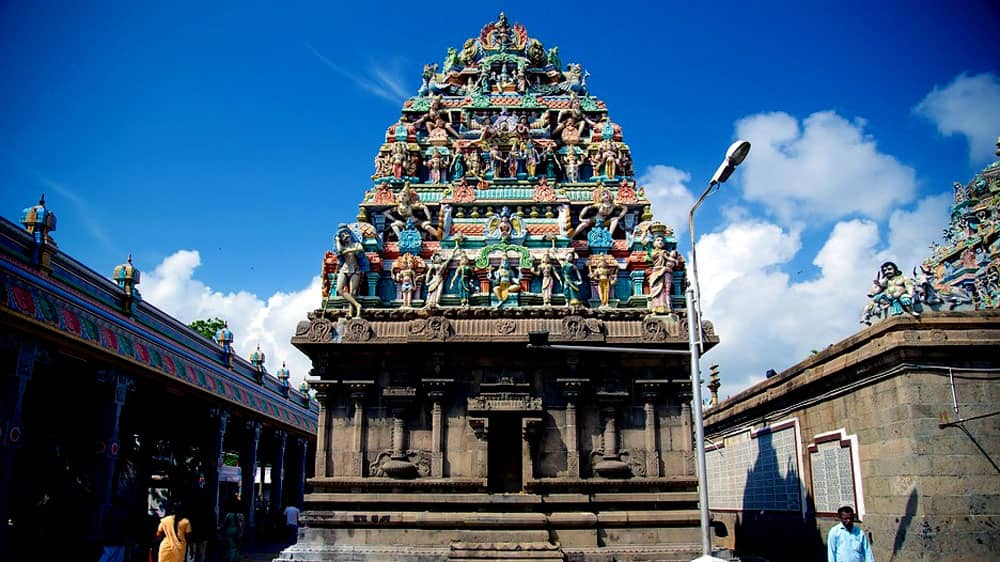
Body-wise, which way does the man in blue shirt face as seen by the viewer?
toward the camera

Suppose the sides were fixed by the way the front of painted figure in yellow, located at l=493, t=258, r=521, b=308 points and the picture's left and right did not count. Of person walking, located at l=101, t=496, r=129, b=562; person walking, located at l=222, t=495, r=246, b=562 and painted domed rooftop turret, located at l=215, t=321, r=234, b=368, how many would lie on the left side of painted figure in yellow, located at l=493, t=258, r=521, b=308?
0

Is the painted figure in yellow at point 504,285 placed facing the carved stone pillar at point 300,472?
no

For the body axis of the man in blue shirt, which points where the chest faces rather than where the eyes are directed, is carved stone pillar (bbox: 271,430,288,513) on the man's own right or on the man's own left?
on the man's own right

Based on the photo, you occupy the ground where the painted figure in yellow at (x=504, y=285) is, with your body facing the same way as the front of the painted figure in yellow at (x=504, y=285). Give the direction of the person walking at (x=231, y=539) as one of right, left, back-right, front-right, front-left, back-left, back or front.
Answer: right

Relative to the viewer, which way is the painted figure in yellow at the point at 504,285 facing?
toward the camera

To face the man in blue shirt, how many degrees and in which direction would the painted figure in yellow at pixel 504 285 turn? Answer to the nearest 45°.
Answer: approximately 45° to its left

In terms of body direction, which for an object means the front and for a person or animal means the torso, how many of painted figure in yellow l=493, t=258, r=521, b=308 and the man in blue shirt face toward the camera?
2

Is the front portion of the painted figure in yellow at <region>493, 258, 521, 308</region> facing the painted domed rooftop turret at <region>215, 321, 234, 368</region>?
no

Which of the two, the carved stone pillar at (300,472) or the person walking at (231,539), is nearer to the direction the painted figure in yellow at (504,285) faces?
the person walking

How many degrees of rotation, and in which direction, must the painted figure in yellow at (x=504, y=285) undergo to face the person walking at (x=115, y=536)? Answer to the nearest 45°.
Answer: approximately 45° to its right

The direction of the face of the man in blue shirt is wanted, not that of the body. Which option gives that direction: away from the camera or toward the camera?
toward the camera

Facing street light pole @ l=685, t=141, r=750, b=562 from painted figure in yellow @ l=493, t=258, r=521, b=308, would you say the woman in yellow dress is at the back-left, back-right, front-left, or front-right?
front-right
